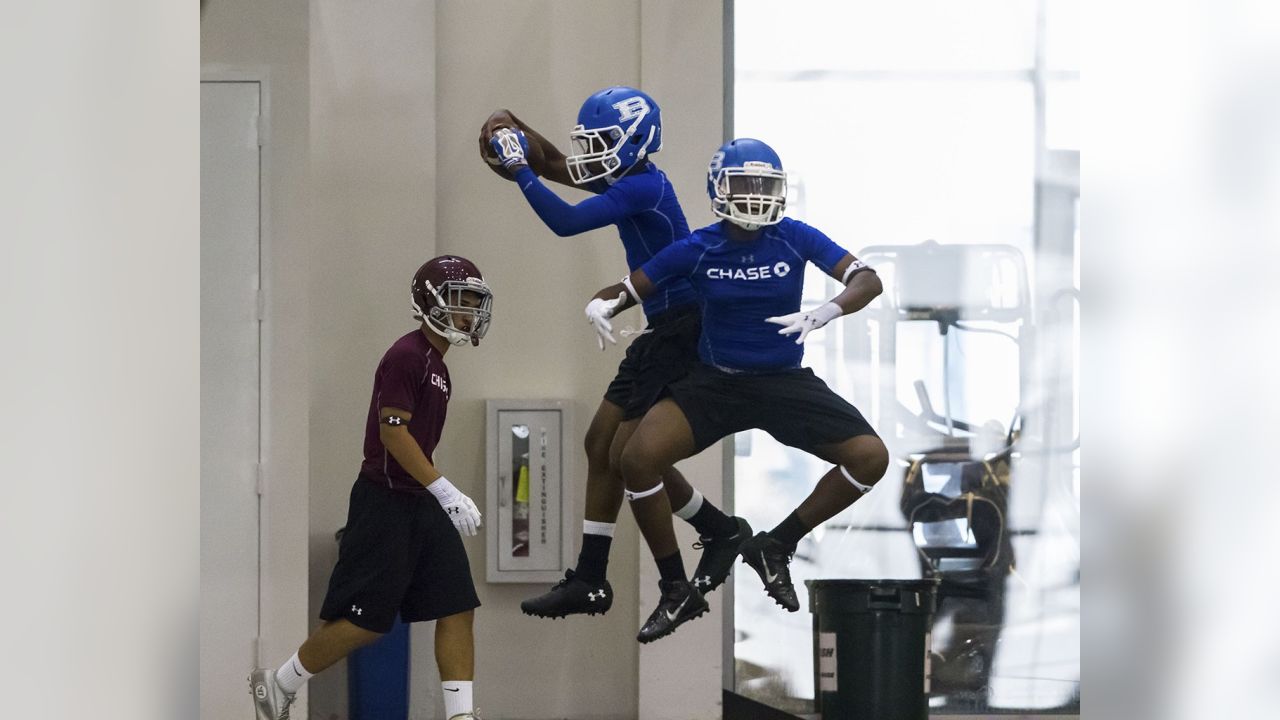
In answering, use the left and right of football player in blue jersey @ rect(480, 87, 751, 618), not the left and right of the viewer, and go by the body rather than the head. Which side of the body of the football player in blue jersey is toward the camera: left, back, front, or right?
left

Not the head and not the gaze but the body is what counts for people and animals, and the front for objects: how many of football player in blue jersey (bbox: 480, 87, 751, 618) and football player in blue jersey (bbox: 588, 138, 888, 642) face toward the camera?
1

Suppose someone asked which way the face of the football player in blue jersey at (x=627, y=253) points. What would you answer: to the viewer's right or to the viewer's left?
to the viewer's left

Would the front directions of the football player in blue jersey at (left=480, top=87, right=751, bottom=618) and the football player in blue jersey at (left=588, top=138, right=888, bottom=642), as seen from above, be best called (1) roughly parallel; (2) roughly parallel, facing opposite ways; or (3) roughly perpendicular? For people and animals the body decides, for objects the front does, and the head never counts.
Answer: roughly perpendicular
